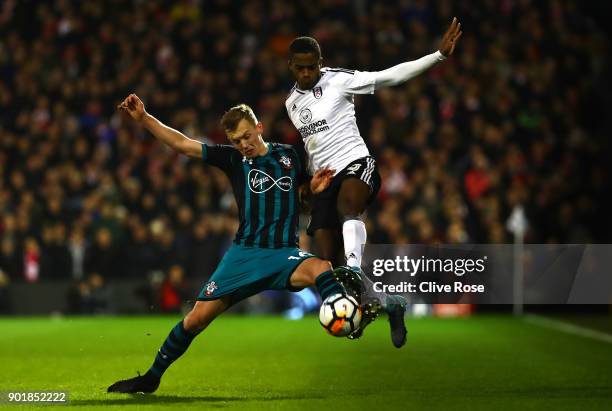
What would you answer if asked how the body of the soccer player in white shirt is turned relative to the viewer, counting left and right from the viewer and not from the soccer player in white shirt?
facing the viewer and to the left of the viewer
